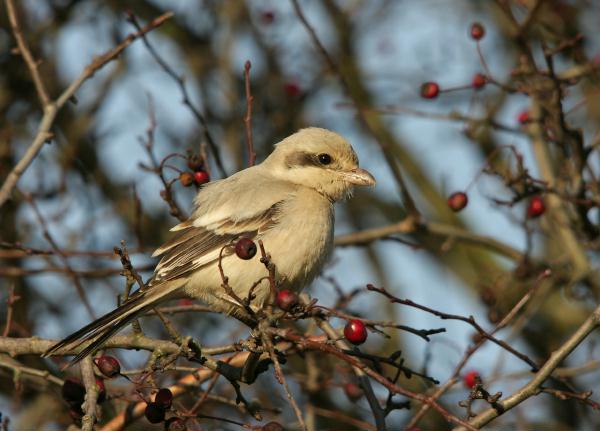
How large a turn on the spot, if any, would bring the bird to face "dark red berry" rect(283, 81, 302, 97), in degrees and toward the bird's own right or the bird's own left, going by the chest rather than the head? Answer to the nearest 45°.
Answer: approximately 90° to the bird's own left

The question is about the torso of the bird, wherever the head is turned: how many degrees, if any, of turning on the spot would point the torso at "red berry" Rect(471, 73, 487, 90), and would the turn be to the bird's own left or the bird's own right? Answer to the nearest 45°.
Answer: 0° — it already faces it

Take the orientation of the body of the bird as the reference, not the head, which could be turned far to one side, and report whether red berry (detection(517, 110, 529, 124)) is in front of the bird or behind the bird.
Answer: in front

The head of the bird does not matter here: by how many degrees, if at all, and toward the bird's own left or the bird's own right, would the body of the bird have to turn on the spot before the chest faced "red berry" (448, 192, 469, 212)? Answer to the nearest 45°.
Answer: approximately 45° to the bird's own left

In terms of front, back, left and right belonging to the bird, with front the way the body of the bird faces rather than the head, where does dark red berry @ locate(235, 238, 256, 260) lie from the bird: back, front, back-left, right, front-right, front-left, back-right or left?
right

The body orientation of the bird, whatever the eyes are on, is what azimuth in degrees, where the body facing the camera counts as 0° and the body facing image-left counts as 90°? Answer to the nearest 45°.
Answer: approximately 270°

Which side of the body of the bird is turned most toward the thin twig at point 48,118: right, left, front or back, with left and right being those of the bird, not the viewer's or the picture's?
back

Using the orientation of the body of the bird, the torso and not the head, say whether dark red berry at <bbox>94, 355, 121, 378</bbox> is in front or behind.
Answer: behind

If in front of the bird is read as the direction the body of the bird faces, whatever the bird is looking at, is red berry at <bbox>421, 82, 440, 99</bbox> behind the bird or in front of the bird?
in front
